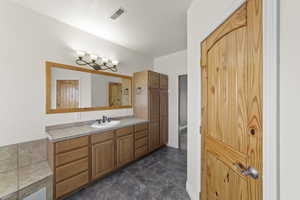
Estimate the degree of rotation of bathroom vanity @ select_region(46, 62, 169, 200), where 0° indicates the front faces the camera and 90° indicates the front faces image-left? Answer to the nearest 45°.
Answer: approximately 315°

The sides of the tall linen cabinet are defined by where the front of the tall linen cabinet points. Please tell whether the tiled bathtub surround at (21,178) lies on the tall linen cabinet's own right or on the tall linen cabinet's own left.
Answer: on the tall linen cabinet's own right

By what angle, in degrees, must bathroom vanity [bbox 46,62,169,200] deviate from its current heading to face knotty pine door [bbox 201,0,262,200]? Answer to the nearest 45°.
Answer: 0° — it already faces it
